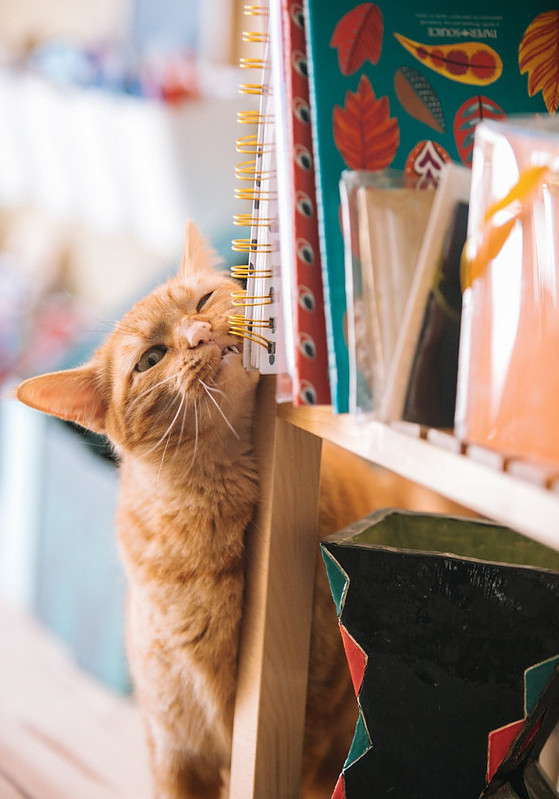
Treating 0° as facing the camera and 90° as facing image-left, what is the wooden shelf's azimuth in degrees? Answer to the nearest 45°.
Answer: approximately 45°
